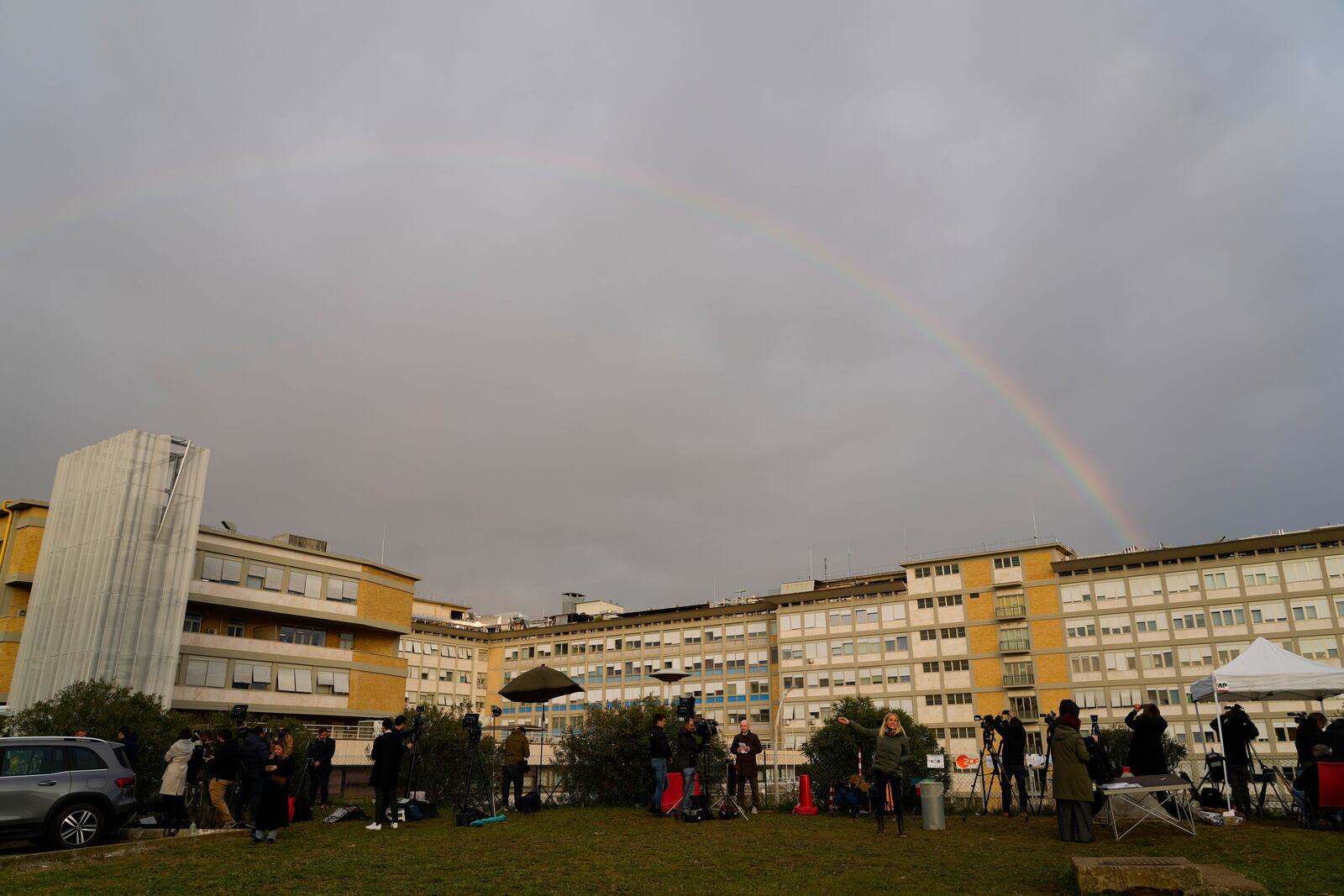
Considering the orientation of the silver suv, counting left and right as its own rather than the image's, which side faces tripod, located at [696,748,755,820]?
back

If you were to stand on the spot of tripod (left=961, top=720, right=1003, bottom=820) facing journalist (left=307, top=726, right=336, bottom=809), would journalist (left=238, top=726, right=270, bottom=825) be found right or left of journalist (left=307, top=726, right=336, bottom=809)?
left

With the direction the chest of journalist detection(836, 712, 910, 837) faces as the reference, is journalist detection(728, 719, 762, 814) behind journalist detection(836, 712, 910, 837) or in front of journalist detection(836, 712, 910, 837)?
behind

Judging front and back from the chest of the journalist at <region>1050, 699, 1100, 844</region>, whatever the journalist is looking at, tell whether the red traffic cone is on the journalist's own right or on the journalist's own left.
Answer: on the journalist's own left

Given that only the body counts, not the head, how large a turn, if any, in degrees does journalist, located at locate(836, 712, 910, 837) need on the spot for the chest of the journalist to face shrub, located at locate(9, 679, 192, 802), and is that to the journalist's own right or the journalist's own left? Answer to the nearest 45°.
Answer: approximately 90° to the journalist's own right

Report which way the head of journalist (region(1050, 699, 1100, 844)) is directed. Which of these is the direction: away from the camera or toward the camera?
away from the camera

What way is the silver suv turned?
to the viewer's left
